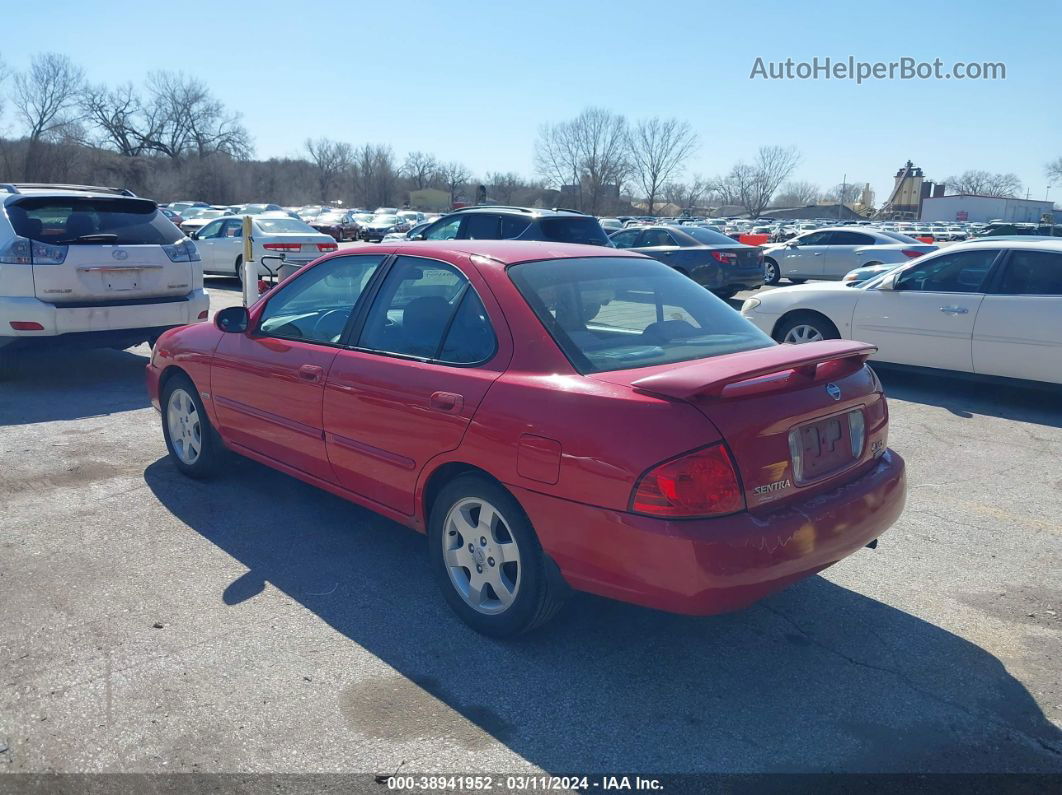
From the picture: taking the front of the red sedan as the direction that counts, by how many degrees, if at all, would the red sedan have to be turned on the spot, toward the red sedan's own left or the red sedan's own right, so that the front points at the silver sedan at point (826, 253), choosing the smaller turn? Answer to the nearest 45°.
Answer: approximately 45° to the red sedan's own right

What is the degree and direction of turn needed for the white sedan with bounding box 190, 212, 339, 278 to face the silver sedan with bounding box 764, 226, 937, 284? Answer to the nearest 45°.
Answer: approximately 135° to its right

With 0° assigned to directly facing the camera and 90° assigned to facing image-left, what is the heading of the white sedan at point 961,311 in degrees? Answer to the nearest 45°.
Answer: approximately 90°

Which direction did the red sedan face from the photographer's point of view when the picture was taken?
facing away from the viewer and to the left of the viewer

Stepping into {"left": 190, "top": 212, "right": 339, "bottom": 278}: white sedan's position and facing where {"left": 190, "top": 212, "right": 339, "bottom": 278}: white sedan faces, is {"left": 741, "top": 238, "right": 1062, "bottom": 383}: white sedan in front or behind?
behind

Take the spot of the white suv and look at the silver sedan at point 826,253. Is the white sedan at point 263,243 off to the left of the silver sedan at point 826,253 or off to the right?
left

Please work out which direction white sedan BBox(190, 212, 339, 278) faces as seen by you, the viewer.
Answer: facing away from the viewer and to the left of the viewer

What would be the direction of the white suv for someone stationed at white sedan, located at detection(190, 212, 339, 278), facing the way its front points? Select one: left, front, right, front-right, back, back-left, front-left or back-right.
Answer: back-left
